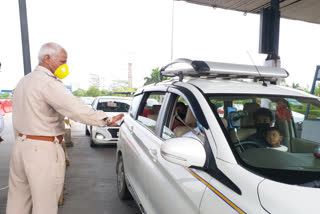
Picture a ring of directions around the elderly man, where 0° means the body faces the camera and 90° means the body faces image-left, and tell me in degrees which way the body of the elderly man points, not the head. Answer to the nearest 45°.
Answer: approximately 225°

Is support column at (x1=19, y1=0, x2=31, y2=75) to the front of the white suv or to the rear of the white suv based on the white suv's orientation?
to the rear

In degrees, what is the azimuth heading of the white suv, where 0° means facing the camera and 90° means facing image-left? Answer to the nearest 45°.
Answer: approximately 315°

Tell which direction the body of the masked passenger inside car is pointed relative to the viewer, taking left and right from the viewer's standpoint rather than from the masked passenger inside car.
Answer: facing the viewer and to the right of the viewer

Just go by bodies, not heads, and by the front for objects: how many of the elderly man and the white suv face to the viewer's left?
0

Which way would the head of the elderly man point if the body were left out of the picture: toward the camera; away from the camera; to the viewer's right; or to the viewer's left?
to the viewer's right

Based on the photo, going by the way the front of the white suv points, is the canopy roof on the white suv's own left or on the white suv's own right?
on the white suv's own left

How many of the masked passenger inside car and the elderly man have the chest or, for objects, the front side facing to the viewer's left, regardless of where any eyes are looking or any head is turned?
0
